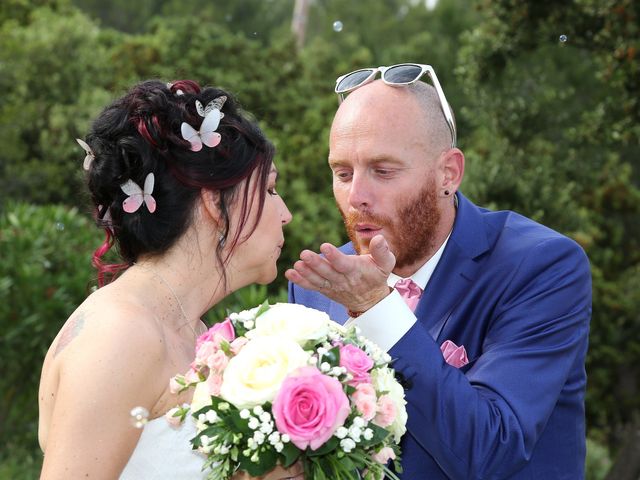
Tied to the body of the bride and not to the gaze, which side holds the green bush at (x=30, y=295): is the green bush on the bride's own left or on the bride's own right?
on the bride's own left

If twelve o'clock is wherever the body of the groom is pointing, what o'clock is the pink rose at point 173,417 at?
The pink rose is roughly at 12 o'clock from the groom.

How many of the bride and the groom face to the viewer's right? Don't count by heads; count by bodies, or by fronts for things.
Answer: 1

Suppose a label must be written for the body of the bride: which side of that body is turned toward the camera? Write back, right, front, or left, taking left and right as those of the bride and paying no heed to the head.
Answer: right

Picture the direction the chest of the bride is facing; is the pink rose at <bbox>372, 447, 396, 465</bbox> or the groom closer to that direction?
the groom

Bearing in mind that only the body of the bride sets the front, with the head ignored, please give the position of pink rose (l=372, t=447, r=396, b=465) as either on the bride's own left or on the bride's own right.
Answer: on the bride's own right

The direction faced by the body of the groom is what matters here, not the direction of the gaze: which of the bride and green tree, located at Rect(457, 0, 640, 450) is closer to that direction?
the bride

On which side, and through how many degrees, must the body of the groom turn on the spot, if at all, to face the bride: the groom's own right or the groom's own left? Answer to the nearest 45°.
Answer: approximately 45° to the groom's own right

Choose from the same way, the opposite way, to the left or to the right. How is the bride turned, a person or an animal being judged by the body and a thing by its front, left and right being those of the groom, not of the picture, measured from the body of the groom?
the opposite way

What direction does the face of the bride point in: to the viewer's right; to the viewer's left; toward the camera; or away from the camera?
to the viewer's right

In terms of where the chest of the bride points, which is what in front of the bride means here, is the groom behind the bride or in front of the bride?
in front

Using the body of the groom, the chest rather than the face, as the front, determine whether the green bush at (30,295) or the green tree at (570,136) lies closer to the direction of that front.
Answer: the green bush
